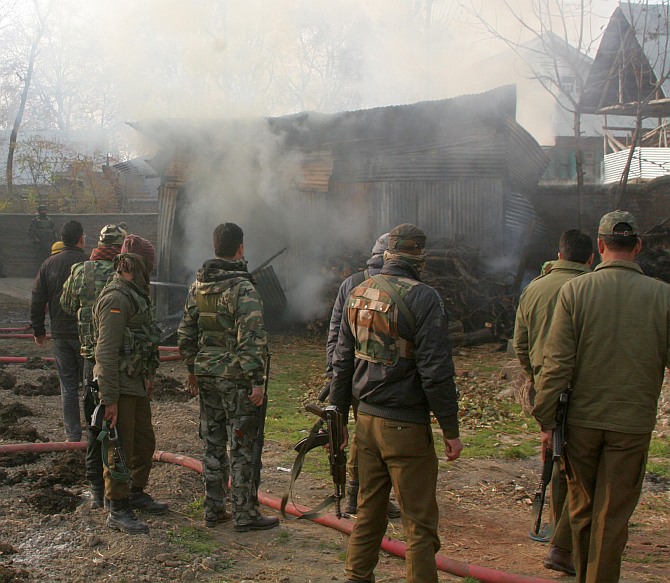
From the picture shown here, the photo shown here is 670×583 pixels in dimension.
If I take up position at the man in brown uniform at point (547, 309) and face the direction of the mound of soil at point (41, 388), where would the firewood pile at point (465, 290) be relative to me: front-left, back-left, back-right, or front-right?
front-right

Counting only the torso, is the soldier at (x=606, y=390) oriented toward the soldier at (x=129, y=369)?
no

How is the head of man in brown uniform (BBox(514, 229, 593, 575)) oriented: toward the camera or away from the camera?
away from the camera

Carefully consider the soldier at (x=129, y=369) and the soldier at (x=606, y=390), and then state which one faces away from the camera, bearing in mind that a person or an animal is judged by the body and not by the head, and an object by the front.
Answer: the soldier at (x=606, y=390)

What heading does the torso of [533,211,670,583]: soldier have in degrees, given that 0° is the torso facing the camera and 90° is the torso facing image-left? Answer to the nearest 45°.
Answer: approximately 180°

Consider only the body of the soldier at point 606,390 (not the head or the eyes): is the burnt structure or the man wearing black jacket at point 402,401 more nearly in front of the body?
the burnt structure

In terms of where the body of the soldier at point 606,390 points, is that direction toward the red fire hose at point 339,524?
no

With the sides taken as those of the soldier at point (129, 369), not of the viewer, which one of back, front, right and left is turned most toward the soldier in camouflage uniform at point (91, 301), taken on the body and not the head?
left

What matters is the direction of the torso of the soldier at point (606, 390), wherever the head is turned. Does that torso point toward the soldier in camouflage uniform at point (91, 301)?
no
